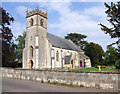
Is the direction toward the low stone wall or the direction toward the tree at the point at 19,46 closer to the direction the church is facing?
the low stone wall

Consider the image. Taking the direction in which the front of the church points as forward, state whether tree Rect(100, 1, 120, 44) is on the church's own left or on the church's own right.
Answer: on the church's own left

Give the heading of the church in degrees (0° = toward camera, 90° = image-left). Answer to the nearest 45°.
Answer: approximately 45°
